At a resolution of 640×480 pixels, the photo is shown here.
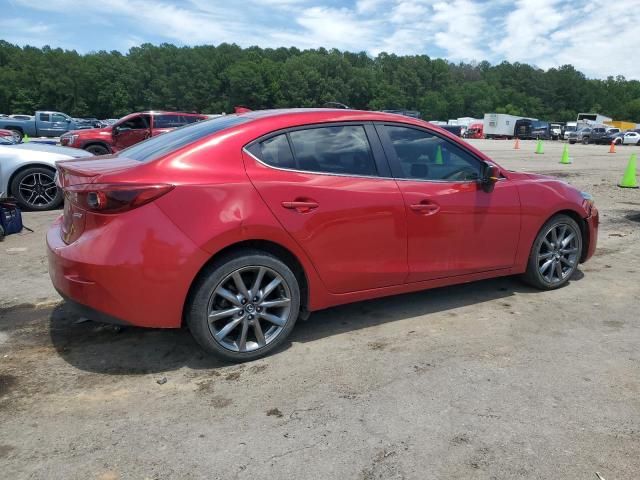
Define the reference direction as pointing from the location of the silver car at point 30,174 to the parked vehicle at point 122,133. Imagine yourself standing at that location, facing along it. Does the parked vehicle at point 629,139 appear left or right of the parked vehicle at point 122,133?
right

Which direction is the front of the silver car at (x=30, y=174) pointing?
to the viewer's right

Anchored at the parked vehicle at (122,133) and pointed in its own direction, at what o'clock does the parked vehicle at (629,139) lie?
the parked vehicle at (629,139) is roughly at 5 o'clock from the parked vehicle at (122,133).

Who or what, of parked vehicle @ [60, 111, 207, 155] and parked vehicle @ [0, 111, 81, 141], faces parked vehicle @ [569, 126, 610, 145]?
parked vehicle @ [0, 111, 81, 141]

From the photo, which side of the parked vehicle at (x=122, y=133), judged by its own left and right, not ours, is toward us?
left

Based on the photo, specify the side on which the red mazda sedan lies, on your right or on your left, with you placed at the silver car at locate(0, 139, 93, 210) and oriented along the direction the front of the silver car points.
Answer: on your right

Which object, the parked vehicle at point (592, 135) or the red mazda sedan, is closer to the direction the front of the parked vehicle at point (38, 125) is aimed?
the parked vehicle

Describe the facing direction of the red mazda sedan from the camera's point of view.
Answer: facing away from the viewer and to the right of the viewer

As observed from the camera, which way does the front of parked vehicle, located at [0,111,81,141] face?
facing to the right of the viewer

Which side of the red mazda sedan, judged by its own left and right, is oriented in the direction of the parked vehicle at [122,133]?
left

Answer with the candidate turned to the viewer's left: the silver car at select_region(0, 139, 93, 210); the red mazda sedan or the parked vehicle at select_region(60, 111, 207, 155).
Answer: the parked vehicle

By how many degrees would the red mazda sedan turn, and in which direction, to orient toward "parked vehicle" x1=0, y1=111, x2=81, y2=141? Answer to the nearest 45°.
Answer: approximately 90° to its left
